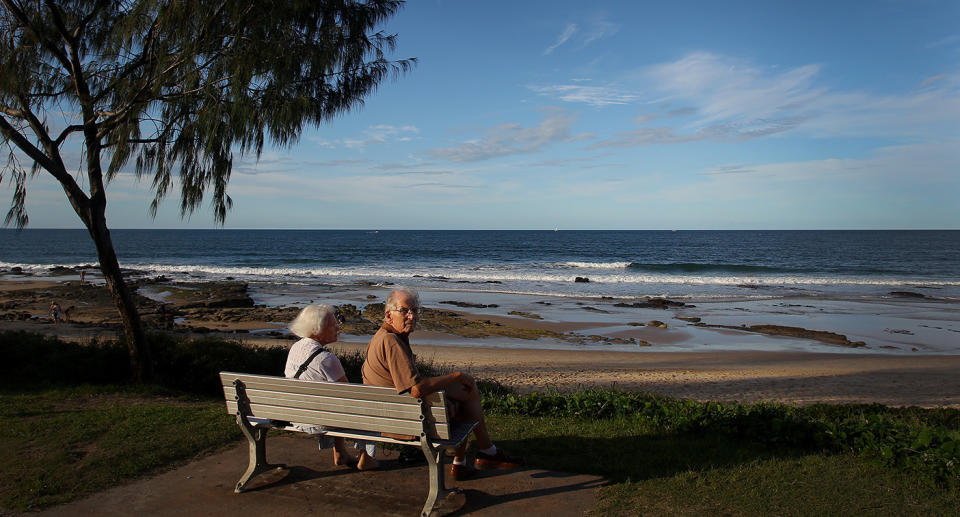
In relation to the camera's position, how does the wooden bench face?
facing away from the viewer and to the right of the viewer

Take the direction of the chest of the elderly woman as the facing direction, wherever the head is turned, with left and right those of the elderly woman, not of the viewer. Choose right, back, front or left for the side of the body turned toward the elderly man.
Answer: right

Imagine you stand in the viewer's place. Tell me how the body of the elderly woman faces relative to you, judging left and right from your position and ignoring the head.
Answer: facing away from the viewer and to the right of the viewer

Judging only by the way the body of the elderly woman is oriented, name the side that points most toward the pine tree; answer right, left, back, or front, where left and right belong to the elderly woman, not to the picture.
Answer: left
